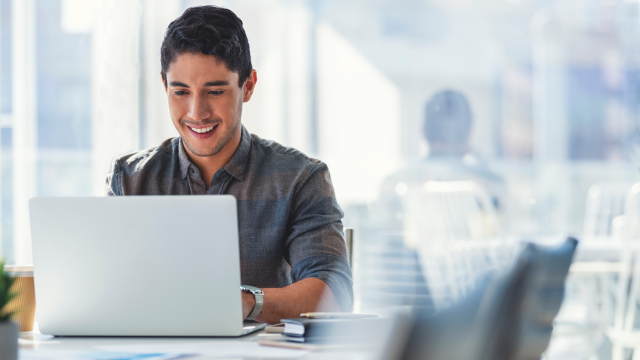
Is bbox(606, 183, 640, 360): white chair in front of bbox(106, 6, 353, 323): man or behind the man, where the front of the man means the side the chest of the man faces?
behind

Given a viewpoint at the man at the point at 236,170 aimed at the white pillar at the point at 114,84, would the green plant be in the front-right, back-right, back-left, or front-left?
back-left

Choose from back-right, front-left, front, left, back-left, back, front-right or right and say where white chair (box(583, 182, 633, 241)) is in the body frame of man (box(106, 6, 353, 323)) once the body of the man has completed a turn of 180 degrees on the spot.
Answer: front

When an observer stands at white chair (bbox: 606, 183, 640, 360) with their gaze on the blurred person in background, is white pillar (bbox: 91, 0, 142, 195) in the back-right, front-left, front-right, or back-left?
front-left

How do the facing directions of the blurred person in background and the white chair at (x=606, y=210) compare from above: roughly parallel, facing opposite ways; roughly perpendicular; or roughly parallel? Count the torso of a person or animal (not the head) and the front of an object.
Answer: roughly parallel

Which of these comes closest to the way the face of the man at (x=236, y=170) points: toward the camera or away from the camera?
toward the camera

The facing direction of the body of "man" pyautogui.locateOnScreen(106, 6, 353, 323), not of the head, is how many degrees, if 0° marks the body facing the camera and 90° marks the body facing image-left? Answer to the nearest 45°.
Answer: approximately 45°

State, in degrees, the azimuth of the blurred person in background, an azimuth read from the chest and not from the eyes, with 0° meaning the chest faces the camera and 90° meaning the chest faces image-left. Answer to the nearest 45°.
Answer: approximately 180°

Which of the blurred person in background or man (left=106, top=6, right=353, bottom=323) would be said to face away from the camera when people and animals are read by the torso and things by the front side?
the blurred person in background

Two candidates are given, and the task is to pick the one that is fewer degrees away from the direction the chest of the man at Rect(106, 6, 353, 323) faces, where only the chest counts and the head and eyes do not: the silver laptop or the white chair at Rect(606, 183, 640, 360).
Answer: the silver laptop

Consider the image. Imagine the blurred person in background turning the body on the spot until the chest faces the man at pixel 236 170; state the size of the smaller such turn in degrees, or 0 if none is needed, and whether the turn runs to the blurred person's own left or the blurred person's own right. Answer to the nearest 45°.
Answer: approximately 180°

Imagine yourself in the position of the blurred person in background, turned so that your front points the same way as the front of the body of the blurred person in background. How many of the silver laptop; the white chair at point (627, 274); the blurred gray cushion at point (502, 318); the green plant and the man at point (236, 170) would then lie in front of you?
0

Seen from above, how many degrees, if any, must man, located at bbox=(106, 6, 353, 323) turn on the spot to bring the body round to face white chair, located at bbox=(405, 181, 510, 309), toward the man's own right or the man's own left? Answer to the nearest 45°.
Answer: approximately 180°

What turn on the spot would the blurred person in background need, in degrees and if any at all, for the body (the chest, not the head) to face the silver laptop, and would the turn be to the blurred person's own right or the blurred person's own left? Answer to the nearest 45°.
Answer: approximately 180°

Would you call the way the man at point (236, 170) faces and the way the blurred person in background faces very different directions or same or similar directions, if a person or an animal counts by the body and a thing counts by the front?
very different directions

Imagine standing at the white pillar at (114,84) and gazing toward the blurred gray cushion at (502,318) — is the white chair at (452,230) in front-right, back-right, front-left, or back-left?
front-left

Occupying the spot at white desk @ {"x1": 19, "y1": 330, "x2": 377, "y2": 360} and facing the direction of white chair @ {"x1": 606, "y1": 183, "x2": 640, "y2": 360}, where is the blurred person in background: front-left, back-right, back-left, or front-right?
front-left
